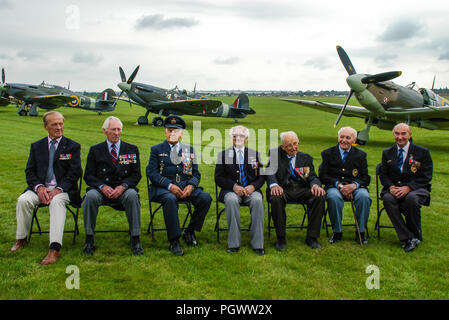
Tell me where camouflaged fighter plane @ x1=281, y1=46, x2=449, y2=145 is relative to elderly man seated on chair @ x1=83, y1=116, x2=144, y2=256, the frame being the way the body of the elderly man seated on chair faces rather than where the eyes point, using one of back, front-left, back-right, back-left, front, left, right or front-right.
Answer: back-left

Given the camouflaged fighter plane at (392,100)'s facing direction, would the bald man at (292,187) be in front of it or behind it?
in front

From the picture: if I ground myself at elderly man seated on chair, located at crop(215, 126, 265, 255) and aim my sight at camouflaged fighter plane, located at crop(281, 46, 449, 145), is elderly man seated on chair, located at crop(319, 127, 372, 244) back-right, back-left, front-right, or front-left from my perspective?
front-right

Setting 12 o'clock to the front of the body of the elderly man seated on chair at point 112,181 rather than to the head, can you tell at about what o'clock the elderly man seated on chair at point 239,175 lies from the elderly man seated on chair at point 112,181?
the elderly man seated on chair at point 239,175 is roughly at 9 o'clock from the elderly man seated on chair at point 112,181.

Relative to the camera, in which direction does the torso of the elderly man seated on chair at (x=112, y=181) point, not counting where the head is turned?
toward the camera

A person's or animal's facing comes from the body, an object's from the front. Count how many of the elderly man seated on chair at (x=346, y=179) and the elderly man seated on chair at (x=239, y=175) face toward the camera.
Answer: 2

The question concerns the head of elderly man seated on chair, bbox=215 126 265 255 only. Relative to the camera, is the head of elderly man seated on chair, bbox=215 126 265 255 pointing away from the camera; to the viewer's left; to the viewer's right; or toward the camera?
toward the camera

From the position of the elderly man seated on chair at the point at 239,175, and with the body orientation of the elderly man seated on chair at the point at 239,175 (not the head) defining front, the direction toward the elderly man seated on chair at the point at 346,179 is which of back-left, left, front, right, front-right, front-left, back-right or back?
left

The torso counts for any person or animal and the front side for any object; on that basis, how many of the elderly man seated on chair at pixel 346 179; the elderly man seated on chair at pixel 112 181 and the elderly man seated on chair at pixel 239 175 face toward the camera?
3

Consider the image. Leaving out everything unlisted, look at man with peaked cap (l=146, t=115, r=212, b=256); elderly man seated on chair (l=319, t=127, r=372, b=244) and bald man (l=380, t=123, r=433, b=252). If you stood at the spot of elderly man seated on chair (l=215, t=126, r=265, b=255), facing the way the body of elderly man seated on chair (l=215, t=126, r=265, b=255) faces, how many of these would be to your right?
1

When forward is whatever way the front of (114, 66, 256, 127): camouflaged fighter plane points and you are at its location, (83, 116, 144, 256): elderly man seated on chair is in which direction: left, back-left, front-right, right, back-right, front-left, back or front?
front-left

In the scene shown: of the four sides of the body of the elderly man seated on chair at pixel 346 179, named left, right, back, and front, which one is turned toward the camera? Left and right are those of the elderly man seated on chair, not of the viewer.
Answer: front

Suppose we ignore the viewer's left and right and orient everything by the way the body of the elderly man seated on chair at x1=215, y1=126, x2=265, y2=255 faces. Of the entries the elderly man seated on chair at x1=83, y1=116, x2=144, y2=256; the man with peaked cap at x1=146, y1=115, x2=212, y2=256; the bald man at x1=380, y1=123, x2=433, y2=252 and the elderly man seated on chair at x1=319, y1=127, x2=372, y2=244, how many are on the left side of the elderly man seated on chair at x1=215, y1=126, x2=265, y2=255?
2

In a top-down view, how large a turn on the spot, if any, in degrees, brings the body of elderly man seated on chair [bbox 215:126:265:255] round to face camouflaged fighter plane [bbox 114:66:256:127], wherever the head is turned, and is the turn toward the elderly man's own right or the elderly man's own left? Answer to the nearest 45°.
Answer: approximately 180°

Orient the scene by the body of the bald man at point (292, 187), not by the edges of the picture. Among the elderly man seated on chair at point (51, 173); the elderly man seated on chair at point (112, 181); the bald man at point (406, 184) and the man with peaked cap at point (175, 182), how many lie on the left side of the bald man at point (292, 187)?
1
